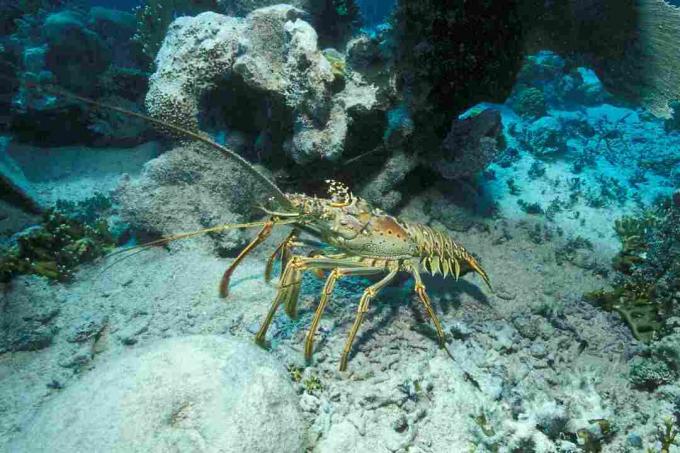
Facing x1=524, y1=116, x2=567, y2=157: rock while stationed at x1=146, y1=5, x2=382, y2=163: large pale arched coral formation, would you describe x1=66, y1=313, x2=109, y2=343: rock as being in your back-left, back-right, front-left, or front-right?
back-right

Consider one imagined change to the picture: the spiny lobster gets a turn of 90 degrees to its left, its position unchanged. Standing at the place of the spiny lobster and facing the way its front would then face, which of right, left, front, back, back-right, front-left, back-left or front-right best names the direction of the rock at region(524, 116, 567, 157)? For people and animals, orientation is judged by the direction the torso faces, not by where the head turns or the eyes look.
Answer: back-left

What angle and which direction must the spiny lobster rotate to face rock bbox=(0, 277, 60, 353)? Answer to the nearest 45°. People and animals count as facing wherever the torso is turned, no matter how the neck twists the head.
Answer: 0° — it already faces it

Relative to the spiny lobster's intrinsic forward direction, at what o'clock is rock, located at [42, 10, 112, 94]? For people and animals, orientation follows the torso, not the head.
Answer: The rock is roughly at 2 o'clock from the spiny lobster.

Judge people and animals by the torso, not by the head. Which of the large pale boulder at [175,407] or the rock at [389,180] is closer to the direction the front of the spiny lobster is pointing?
the large pale boulder

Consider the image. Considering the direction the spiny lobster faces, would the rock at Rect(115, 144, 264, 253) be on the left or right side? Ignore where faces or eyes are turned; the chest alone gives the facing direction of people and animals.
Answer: on its right

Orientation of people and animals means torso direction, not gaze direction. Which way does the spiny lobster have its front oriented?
to the viewer's left
